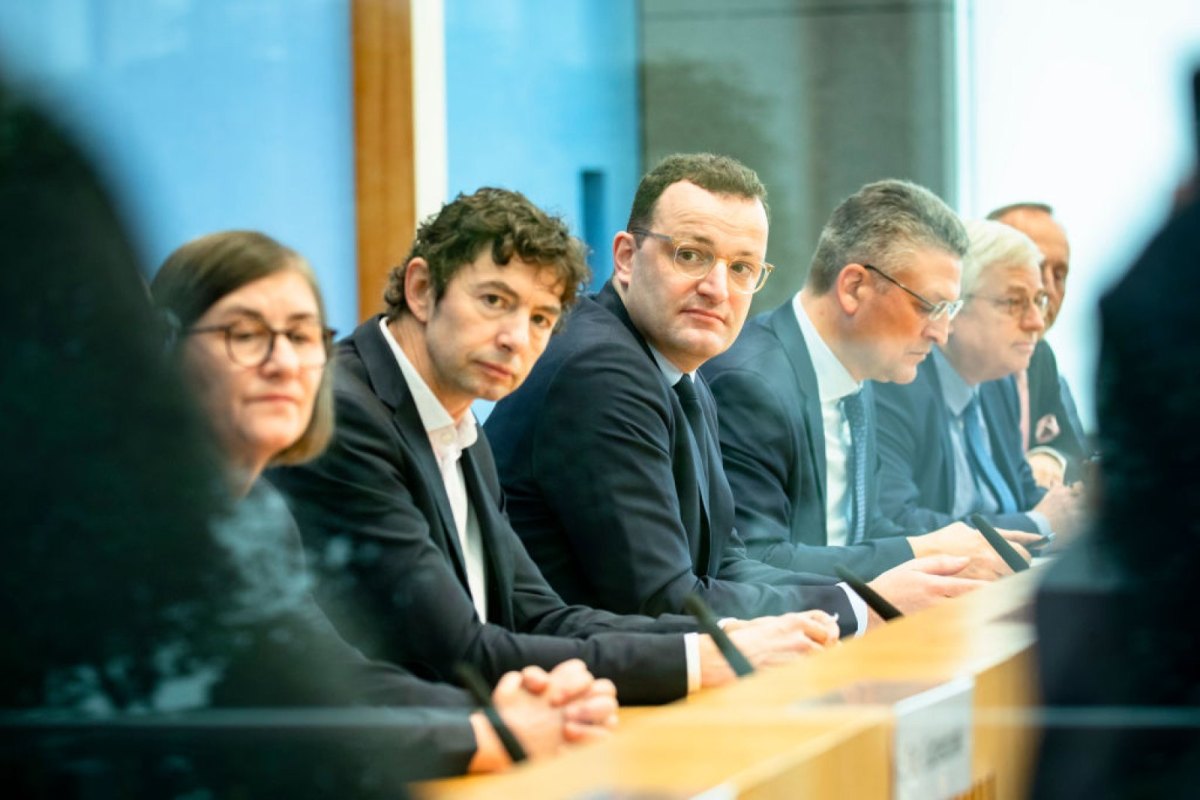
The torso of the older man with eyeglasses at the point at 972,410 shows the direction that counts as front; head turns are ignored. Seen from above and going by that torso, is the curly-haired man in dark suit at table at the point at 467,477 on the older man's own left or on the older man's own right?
on the older man's own right

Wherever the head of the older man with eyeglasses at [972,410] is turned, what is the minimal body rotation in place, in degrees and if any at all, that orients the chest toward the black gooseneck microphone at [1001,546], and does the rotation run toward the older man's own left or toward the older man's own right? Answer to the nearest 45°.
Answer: approximately 45° to the older man's own right

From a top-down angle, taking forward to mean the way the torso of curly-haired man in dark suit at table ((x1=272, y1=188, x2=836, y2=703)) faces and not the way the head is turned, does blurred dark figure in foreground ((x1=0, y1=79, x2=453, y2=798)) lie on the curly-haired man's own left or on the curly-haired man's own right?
on the curly-haired man's own right

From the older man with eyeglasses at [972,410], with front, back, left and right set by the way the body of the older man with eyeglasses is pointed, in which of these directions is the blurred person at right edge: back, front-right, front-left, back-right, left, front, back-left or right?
front-right

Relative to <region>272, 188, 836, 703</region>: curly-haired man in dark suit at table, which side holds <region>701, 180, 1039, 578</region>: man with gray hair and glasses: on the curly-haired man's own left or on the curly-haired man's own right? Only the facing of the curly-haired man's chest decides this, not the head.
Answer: on the curly-haired man's own left

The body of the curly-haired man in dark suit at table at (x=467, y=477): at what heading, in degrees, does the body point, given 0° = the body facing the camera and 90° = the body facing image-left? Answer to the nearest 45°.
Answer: approximately 315°

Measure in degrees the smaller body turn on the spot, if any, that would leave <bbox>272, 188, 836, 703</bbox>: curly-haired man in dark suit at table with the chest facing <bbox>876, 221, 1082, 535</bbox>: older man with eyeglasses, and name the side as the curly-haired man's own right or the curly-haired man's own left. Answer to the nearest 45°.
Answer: approximately 90° to the curly-haired man's own left

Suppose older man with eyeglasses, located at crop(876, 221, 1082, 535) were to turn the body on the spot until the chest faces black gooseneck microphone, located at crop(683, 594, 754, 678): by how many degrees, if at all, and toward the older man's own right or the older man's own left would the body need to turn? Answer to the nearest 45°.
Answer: approximately 45° to the older man's own right

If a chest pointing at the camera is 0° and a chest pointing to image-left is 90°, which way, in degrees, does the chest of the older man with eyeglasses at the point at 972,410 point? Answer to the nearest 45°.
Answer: approximately 315°

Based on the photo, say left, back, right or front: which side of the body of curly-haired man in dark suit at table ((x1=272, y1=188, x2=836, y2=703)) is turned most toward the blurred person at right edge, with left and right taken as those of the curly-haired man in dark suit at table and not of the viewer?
front
